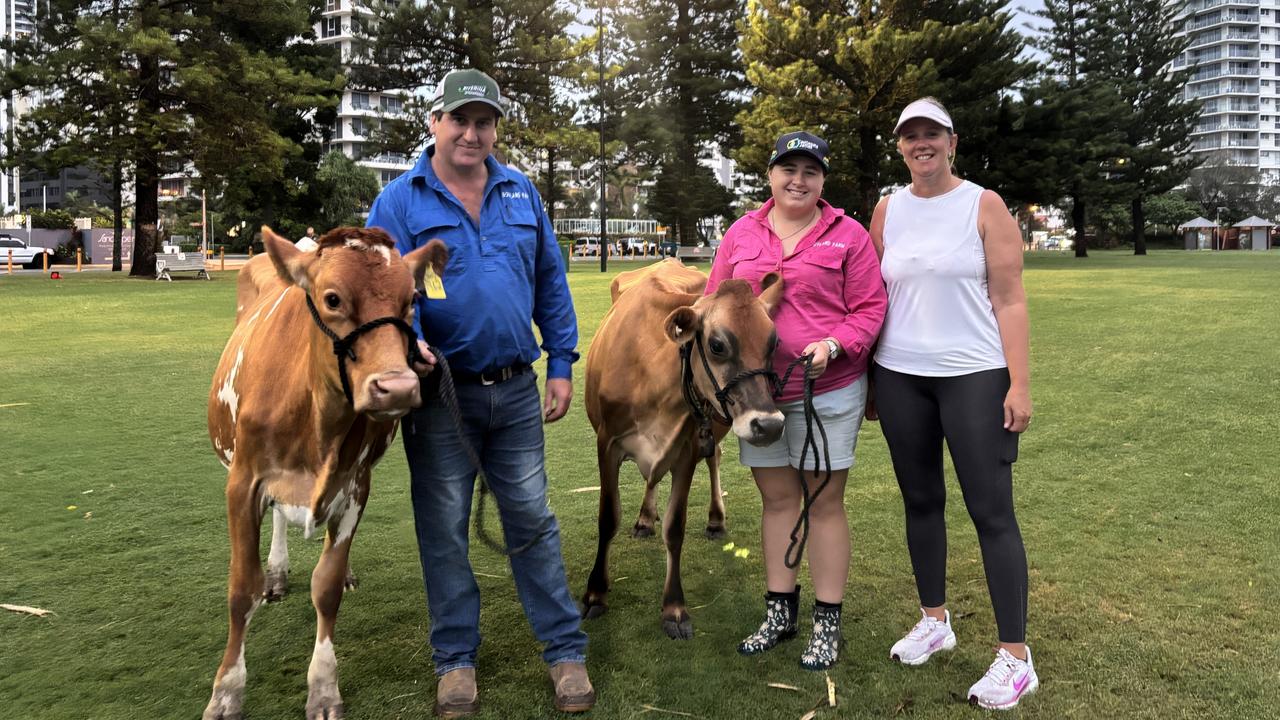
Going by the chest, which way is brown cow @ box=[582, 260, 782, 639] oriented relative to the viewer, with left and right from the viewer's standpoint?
facing the viewer

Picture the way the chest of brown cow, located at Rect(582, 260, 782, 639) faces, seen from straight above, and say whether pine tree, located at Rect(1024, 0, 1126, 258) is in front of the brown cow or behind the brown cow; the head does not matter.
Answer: behind

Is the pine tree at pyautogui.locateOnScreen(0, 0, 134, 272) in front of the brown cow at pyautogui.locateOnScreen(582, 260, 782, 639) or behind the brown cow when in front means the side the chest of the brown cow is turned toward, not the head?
behind

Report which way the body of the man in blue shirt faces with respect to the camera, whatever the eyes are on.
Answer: toward the camera

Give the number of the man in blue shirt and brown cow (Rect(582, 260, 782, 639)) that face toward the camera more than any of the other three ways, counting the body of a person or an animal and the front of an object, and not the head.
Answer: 2

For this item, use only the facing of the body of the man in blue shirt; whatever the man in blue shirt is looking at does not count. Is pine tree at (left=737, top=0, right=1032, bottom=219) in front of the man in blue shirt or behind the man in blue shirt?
behind

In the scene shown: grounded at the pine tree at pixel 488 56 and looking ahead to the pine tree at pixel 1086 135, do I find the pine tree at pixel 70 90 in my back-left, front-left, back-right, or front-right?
back-right

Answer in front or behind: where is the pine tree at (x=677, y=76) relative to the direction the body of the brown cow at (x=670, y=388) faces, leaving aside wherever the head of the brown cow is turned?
behind

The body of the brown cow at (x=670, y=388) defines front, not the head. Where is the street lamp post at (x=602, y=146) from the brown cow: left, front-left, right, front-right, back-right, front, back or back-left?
back
